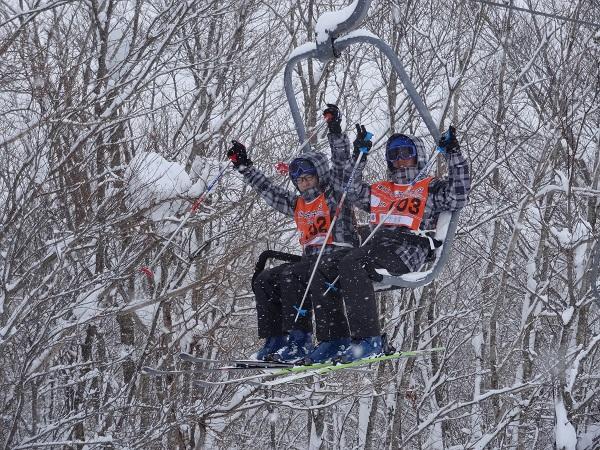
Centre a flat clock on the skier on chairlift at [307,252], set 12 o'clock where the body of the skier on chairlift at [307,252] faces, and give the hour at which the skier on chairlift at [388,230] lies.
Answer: the skier on chairlift at [388,230] is roughly at 8 o'clock from the skier on chairlift at [307,252].

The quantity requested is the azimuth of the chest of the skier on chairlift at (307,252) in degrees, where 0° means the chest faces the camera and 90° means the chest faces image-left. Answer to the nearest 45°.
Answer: approximately 45°

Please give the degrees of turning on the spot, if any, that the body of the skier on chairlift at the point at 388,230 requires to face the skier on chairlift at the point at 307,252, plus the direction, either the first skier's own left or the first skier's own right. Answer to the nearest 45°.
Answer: approximately 45° to the first skier's own right
